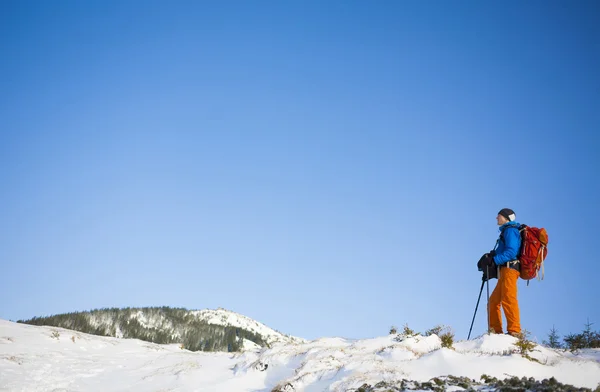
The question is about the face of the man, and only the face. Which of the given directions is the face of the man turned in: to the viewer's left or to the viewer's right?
to the viewer's left

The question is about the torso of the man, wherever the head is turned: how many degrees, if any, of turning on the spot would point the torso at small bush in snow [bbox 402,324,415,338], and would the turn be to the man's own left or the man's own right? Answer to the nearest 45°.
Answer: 0° — they already face it

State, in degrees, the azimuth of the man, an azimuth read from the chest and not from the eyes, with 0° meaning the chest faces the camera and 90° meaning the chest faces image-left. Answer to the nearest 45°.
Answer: approximately 90°

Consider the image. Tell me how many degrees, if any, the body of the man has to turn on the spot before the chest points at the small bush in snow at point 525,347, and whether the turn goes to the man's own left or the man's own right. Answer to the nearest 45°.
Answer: approximately 90° to the man's own left
